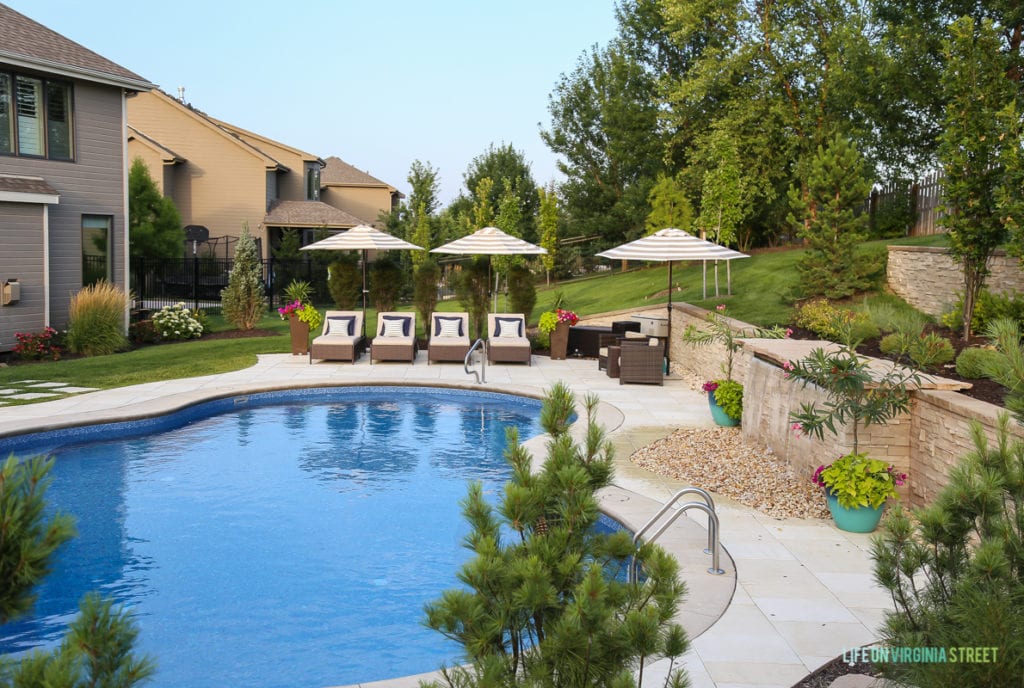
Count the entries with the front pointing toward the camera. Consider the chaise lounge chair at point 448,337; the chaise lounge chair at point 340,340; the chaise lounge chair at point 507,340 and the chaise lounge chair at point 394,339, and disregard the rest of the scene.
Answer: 4

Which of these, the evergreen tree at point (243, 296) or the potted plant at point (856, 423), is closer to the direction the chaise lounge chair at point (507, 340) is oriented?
the potted plant

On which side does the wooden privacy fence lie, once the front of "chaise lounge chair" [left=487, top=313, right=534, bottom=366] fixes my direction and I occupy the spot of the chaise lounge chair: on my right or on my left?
on my left

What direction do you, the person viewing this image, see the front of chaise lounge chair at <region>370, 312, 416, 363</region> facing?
facing the viewer

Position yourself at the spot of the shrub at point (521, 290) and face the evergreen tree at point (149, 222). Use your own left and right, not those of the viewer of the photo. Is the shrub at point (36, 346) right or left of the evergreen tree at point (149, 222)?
left

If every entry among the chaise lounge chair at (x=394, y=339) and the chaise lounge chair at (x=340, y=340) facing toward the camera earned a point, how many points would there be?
2

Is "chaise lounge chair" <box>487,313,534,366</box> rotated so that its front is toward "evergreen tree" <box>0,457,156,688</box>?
yes

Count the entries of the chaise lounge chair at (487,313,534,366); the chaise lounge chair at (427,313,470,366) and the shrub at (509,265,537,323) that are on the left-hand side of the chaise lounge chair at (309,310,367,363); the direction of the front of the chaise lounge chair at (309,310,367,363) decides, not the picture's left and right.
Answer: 3

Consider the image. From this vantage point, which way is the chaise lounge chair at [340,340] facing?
toward the camera

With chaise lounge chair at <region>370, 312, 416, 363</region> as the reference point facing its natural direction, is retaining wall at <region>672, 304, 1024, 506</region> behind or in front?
in front

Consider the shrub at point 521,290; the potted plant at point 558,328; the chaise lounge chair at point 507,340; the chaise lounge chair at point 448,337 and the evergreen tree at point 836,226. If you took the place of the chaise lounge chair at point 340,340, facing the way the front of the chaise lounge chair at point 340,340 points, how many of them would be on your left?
5

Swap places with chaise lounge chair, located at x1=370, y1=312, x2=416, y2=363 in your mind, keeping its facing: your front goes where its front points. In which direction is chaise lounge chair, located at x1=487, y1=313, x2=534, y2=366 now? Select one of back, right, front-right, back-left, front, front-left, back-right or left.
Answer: left

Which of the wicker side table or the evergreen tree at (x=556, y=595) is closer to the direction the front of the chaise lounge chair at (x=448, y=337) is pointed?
the evergreen tree
